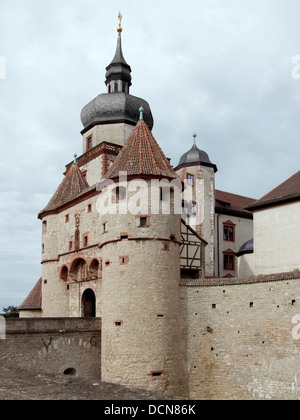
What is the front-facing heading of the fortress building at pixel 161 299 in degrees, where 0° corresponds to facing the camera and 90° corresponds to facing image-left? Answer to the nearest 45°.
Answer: approximately 45°

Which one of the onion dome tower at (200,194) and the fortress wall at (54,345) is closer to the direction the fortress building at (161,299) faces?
the fortress wall
